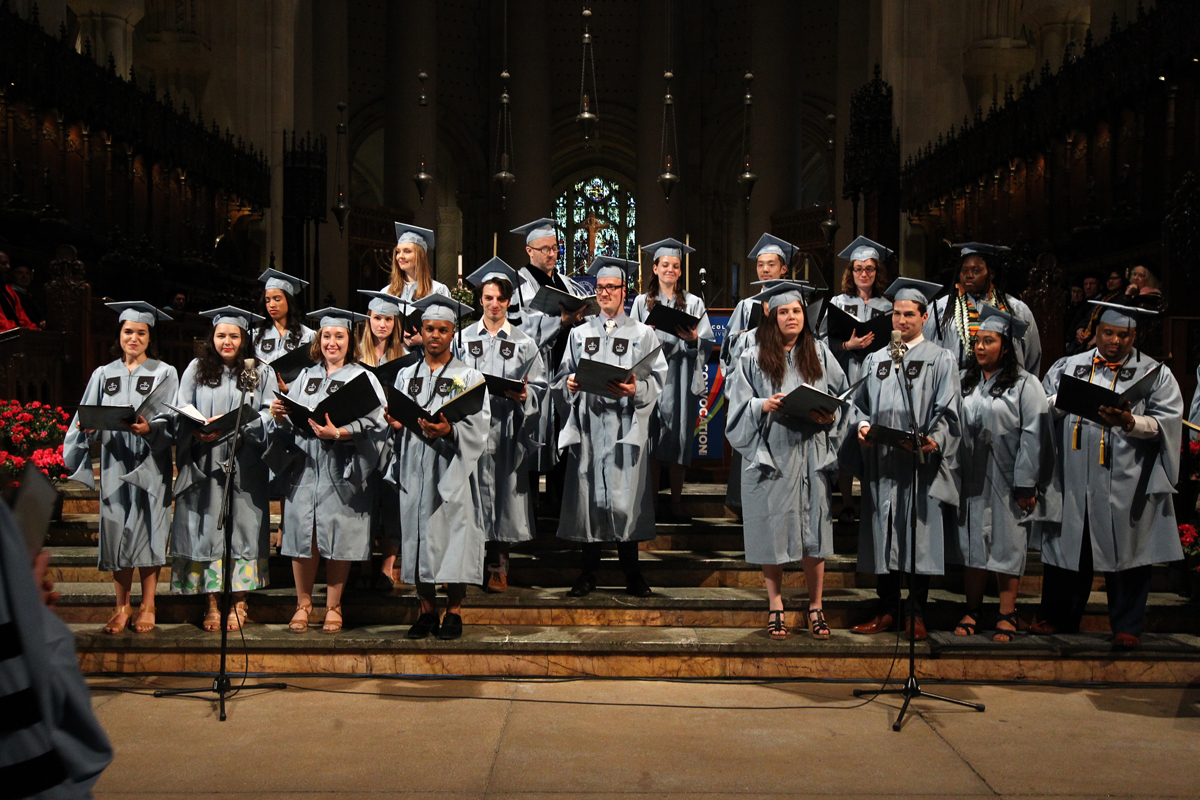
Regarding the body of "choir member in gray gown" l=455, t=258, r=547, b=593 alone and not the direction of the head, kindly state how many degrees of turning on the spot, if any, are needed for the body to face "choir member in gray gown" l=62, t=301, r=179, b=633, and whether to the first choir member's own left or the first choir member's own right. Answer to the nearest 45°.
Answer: approximately 90° to the first choir member's own right

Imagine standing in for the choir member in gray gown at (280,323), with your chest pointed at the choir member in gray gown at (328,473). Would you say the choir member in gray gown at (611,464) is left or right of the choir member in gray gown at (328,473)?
left

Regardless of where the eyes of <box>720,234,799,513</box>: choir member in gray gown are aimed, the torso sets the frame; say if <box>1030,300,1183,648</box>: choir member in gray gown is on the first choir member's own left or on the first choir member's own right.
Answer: on the first choir member's own left

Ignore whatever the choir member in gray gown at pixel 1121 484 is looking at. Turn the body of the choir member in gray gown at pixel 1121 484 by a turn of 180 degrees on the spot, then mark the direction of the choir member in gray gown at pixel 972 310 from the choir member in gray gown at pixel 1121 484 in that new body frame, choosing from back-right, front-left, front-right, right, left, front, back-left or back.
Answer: left

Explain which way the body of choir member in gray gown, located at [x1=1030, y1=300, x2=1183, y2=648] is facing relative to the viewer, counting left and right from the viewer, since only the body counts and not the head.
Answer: facing the viewer and to the left of the viewer

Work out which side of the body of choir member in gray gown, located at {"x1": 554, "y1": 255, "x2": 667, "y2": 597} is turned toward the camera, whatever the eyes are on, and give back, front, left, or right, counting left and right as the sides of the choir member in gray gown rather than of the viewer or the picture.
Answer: front

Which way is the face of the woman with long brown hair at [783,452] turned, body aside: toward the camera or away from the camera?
toward the camera

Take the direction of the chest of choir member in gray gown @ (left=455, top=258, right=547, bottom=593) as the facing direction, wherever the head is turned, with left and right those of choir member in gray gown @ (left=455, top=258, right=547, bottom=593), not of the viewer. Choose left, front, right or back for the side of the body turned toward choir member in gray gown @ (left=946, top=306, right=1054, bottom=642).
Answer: left

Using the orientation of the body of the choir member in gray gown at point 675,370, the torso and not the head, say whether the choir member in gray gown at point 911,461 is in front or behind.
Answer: in front

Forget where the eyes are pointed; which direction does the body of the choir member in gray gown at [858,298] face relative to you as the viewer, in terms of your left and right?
facing the viewer

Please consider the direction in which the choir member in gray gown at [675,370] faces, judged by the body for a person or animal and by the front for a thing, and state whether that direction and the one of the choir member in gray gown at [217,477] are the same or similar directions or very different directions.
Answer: same or similar directions

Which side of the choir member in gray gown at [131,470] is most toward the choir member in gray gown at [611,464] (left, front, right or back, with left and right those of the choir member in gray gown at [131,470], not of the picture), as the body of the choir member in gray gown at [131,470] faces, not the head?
left

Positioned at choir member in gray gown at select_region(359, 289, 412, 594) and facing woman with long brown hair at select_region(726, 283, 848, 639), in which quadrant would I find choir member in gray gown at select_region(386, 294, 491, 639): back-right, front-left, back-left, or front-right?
front-right

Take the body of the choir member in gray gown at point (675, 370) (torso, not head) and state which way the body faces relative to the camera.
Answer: toward the camera

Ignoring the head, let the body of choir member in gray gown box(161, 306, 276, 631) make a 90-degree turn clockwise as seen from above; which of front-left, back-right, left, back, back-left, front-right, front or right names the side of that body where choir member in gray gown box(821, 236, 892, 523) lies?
back

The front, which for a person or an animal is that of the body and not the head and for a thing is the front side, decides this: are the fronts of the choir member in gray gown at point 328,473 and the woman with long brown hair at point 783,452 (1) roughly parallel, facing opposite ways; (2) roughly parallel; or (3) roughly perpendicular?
roughly parallel

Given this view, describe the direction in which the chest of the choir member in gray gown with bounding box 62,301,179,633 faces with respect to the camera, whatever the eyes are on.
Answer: toward the camera
